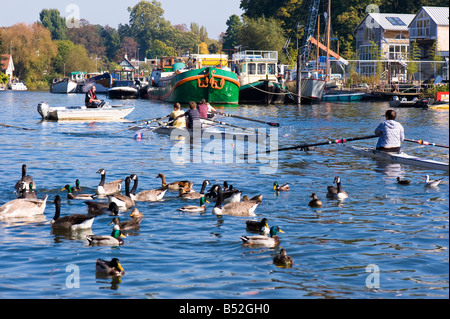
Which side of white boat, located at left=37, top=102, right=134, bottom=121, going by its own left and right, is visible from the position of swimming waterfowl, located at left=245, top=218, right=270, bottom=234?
right

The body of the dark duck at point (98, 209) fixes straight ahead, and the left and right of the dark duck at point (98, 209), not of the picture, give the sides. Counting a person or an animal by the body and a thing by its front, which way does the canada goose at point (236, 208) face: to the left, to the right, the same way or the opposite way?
the opposite way

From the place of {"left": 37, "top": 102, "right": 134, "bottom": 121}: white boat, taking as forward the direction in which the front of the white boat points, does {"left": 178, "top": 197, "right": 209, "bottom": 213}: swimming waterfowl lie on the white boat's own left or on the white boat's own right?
on the white boat's own right

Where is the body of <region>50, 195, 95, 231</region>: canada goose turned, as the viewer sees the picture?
to the viewer's left

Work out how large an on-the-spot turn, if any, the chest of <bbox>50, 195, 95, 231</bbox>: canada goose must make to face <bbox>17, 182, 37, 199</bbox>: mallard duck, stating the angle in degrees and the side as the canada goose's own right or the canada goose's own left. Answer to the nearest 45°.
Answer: approximately 90° to the canada goose's own right

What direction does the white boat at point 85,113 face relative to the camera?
to the viewer's right

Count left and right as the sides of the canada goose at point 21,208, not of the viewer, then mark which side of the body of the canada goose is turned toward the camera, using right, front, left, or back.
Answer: left
